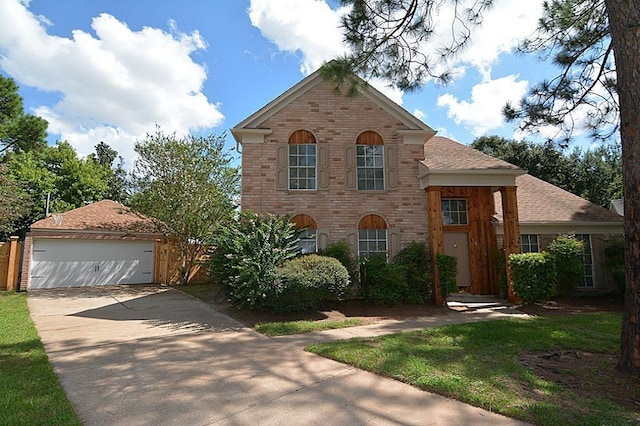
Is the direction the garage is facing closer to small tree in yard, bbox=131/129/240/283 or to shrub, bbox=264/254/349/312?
the shrub

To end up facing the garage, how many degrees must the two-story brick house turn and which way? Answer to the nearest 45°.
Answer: approximately 90° to its right

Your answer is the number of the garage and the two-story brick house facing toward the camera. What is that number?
2

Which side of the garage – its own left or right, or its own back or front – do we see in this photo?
front

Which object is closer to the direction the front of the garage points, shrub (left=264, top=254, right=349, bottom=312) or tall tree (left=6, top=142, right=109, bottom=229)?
the shrub

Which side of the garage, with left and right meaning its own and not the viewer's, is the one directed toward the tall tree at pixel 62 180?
back

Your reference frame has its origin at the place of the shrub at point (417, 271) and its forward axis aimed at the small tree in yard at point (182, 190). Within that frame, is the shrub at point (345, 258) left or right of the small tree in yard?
left

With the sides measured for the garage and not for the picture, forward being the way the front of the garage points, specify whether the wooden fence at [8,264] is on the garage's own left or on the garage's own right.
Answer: on the garage's own right

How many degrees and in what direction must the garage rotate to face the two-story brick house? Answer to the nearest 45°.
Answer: approximately 45° to its left

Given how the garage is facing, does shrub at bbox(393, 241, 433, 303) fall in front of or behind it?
in front

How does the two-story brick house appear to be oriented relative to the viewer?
toward the camera
